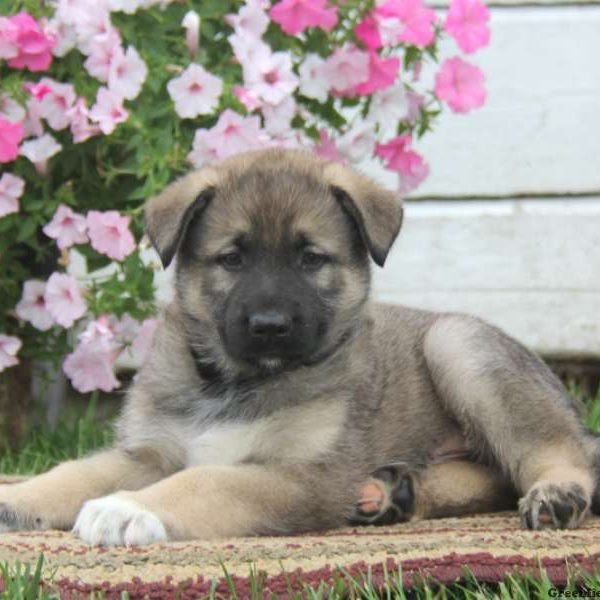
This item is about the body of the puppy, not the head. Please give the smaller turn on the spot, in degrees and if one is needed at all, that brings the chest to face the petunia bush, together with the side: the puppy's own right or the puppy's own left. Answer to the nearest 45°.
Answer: approximately 90° to the puppy's own right

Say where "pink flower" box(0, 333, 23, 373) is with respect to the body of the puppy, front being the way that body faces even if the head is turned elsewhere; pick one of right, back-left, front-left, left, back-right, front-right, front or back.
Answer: right

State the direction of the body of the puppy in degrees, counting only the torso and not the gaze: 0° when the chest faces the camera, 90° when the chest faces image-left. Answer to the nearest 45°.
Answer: approximately 45°
